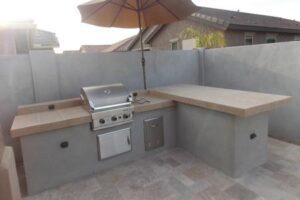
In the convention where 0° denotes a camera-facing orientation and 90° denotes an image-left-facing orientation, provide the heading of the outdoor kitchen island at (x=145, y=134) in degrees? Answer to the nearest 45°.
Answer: approximately 315°

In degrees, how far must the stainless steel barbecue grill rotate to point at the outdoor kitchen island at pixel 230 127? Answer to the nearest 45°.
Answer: approximately 45° to its left
